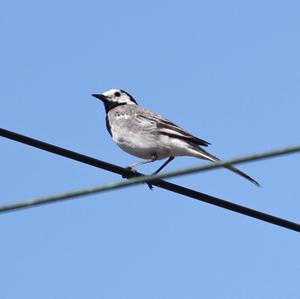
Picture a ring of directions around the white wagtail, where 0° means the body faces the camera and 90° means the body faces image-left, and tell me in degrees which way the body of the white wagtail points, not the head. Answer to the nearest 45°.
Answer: approximately 90°
